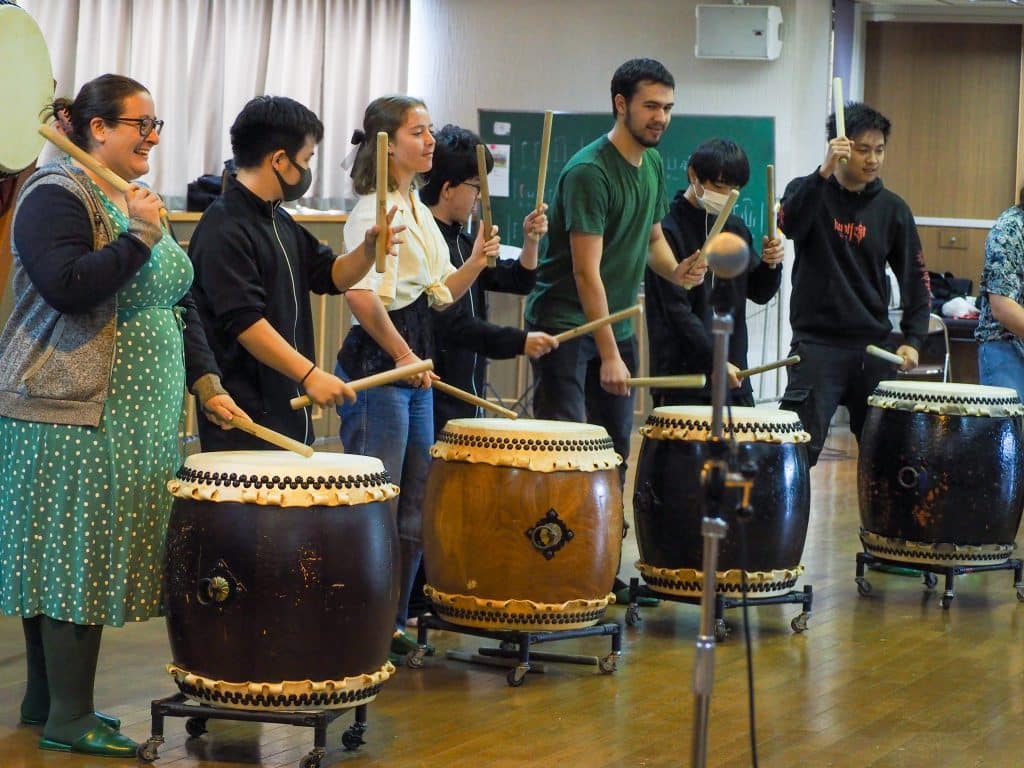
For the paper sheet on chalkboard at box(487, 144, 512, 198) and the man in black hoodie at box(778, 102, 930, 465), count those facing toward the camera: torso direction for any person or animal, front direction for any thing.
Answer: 2

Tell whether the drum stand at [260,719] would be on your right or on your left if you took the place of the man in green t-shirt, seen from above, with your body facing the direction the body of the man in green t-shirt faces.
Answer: on your right

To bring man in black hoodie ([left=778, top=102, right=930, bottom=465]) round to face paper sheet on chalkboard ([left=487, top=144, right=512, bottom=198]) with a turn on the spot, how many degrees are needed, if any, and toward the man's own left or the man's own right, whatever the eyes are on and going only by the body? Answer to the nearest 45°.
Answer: approximately 135° to the man's own right

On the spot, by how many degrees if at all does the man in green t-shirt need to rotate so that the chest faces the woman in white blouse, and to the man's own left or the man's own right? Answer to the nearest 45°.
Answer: approximately 90° to the man's own right

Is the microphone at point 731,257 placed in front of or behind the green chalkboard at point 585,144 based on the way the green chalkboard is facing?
in front

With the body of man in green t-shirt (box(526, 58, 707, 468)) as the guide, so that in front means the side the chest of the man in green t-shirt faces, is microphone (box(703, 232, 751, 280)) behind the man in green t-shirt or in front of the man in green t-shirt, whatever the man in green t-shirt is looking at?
in front

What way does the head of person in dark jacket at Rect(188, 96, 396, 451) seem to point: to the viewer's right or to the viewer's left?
to the viewer's right

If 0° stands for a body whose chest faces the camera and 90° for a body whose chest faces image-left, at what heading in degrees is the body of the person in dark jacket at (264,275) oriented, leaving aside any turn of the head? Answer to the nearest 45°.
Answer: approximately 315°

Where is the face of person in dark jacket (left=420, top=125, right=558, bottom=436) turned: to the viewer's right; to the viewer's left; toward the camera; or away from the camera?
to the viewer's right

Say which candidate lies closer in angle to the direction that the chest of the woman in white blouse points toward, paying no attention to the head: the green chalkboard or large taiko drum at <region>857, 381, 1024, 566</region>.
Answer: the large taiko drum
